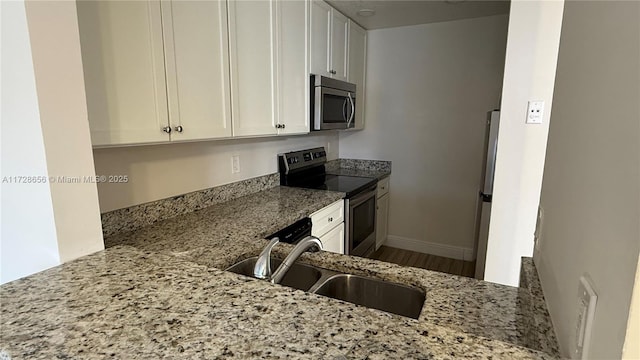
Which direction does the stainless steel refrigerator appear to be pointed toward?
to the viewer's left

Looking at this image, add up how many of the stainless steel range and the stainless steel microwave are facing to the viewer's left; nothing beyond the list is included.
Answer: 0

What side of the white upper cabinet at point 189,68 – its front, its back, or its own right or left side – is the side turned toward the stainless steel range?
left

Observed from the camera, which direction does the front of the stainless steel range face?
facing the viewer and to the right of the viewer

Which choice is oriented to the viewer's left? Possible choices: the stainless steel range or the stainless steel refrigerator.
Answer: the stainless steel refrigerator

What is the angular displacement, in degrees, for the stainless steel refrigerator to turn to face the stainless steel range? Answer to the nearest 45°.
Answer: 0° — it already faces it

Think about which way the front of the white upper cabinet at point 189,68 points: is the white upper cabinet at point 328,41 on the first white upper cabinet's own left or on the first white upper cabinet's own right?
on the first white upper cabinet's own left
